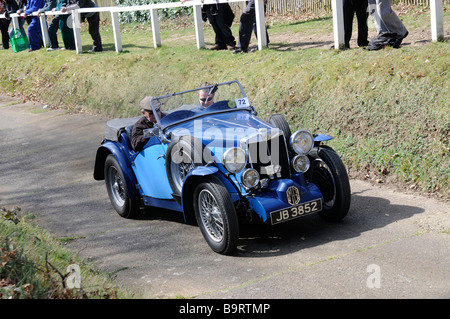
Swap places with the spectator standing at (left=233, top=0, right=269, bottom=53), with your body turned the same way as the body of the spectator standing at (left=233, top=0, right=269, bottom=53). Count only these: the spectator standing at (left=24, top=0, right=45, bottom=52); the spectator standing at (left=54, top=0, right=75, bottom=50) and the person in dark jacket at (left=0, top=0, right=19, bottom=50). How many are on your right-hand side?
3

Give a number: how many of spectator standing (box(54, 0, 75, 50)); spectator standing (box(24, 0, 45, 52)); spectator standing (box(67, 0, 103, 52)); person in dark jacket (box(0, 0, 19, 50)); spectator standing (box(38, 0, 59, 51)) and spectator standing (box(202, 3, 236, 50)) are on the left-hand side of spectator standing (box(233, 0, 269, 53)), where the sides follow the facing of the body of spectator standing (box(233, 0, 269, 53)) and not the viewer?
0

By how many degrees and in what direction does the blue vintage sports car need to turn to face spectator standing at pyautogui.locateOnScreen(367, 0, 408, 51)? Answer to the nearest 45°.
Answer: approximately 90° to its left

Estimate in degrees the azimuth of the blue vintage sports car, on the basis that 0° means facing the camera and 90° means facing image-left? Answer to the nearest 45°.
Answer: approximately 315°

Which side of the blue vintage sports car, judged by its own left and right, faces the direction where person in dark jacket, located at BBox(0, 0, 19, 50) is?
back

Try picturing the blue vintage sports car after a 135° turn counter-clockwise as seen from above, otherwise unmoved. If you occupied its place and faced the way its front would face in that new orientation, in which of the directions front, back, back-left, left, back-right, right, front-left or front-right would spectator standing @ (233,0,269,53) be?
front

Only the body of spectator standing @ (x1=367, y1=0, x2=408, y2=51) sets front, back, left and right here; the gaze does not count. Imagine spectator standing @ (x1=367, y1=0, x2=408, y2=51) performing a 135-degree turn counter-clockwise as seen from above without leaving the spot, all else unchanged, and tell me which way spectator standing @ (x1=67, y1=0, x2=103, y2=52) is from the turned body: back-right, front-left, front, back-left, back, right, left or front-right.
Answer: back

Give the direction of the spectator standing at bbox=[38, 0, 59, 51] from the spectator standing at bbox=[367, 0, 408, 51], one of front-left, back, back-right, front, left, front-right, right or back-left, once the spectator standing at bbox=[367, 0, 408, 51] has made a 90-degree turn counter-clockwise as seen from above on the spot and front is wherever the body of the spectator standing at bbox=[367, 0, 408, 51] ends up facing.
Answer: back-right

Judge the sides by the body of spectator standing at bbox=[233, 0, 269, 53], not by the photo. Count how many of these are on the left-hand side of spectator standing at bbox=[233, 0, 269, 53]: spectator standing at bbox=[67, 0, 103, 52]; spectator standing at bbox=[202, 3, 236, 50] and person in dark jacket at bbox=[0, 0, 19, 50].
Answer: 0

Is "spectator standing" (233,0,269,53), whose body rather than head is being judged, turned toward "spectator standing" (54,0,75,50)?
no

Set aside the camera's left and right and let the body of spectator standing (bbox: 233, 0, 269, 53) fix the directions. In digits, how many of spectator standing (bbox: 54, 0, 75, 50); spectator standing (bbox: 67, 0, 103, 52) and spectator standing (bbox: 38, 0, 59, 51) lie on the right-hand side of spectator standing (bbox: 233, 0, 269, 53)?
3

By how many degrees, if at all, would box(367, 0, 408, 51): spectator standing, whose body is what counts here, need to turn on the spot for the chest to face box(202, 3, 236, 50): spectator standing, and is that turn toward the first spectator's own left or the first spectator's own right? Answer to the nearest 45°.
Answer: approximately 45° to the first spectator's own right
